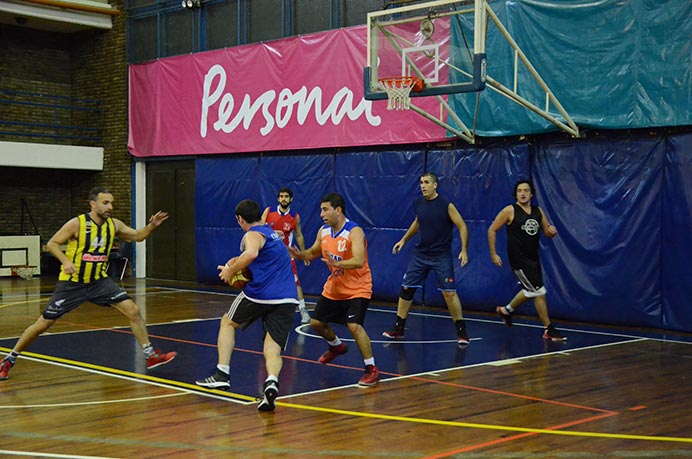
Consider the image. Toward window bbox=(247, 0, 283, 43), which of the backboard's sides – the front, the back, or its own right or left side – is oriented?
right

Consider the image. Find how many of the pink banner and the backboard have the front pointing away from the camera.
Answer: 0

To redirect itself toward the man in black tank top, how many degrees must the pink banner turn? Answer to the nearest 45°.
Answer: approximately 90° to its left

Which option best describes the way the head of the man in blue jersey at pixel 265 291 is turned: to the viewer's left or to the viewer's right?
to the viewer's left

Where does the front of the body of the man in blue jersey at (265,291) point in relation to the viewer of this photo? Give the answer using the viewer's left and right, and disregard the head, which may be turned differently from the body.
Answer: facing away from the viewer and to the left of the viewer

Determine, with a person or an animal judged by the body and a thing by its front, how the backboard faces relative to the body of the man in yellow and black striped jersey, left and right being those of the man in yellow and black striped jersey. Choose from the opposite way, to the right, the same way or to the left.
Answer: to the right

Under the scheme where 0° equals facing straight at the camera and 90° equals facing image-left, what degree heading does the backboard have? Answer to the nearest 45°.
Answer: approximately 45°

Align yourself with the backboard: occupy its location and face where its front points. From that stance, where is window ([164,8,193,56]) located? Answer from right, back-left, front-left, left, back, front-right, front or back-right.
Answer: right

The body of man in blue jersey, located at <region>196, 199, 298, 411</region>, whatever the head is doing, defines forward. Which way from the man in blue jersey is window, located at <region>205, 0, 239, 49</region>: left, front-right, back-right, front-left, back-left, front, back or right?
front-right

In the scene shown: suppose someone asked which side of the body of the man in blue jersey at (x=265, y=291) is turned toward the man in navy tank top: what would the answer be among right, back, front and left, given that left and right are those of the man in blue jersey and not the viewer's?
right

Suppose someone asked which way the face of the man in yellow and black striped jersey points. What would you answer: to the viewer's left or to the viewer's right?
to the viewer's right

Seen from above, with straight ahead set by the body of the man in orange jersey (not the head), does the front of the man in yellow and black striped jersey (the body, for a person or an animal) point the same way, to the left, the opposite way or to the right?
to the left
